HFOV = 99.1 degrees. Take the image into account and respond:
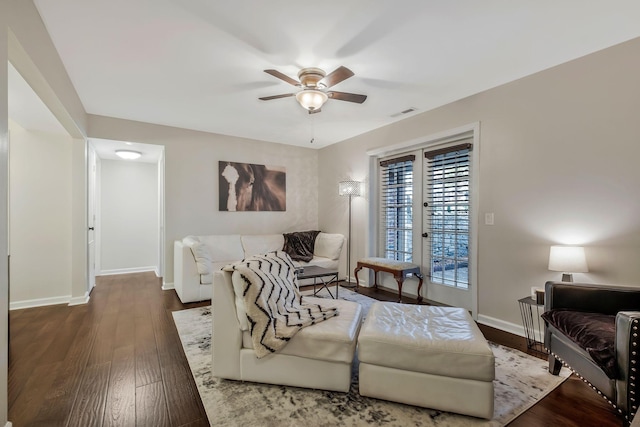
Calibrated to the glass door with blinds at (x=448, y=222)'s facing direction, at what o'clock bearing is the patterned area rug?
The patterned area rug is roughly at 11 o'clock from the glass door with blinds.

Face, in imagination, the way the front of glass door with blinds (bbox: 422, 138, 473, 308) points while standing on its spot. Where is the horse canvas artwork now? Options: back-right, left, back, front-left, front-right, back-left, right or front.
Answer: front-right

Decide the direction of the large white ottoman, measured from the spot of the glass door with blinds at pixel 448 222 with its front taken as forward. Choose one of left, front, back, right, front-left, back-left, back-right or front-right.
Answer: front-left

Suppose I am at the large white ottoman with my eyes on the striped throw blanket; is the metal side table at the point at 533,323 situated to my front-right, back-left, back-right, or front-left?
back-right

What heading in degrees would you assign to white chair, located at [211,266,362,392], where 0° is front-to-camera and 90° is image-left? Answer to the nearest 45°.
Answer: approximately 270°

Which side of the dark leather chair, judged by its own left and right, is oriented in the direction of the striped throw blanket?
front

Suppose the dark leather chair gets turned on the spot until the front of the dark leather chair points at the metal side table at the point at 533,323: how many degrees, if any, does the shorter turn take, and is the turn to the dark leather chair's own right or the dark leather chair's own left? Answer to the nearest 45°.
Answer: approximately 90° to the dark leather chair's own right

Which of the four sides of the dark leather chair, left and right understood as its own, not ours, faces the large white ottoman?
front

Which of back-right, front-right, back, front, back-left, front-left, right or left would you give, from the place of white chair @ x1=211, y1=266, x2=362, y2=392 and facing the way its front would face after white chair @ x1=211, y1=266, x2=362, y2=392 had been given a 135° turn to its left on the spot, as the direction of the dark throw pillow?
front-right

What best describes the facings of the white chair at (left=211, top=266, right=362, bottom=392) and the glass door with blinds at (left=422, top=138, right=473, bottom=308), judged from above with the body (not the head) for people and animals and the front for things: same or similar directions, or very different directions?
very different directions

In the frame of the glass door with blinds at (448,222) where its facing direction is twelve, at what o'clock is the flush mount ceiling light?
The flush mount ceiling light is roughly at 1 o'clock from the glass door with blinds.

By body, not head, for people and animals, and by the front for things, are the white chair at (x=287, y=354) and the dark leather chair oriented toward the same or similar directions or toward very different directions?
very different directions

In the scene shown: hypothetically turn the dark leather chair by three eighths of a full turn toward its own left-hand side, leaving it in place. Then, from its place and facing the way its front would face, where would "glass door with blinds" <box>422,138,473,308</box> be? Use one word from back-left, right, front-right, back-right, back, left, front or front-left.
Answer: back-left

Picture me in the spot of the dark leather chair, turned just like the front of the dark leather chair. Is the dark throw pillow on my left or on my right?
on my right
